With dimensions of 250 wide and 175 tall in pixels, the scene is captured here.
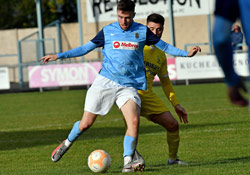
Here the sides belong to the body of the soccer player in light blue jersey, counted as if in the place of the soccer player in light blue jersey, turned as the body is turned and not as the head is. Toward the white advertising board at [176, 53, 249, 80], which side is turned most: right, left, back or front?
back

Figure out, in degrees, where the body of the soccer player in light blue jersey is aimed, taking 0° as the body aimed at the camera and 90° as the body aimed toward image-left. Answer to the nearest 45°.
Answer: approximately 0°

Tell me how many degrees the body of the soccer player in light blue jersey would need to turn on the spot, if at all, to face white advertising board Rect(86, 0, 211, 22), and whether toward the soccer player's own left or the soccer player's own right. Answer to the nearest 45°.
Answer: approximately 180°

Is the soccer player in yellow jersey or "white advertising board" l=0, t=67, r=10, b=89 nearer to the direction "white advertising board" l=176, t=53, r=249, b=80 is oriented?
the soccer player in yellow jersey

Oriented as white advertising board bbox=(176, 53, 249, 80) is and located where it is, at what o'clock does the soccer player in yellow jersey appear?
The soccer player in yellow jersey is roughly at 12 o'clock from the white advertising board.

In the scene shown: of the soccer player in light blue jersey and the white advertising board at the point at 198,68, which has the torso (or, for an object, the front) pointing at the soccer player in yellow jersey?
the white advertising board

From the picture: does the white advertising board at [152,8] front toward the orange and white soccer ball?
yes

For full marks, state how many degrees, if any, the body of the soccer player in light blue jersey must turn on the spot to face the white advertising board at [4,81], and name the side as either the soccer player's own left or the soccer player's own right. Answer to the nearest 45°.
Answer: approximately 180°

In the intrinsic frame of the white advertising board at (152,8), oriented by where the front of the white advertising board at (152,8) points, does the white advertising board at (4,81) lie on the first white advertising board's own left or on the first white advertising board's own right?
on the first white advertising board's own right

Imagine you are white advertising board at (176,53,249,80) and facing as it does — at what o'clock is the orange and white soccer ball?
The orange and white soccer ball is roughly at 12 o'clock from the white advertising board.

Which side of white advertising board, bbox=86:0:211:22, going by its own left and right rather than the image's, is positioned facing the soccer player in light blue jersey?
front

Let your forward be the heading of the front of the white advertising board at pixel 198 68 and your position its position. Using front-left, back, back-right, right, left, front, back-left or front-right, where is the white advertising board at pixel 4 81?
right
